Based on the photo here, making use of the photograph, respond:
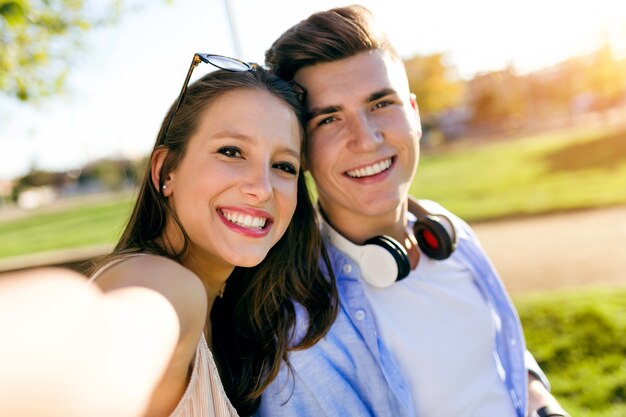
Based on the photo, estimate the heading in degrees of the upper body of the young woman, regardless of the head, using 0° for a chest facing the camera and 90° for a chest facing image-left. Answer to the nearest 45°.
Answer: approximately 315°

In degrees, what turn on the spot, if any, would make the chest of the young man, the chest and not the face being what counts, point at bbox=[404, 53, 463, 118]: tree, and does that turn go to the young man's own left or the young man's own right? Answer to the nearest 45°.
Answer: approximately 180°

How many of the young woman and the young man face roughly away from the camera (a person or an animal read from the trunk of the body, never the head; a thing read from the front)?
0

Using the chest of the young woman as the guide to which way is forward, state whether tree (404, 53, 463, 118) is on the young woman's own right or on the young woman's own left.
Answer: on the young woman's own left

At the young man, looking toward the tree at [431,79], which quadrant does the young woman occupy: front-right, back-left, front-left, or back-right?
back-left

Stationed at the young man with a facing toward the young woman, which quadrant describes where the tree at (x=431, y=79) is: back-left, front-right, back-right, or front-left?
back-right

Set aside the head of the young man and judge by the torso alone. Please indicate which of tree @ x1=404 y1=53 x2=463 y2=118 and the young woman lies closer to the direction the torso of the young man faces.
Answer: the young woman

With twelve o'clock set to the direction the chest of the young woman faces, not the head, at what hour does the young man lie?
The young man is roughly at 10 o'clock from the young woman.
